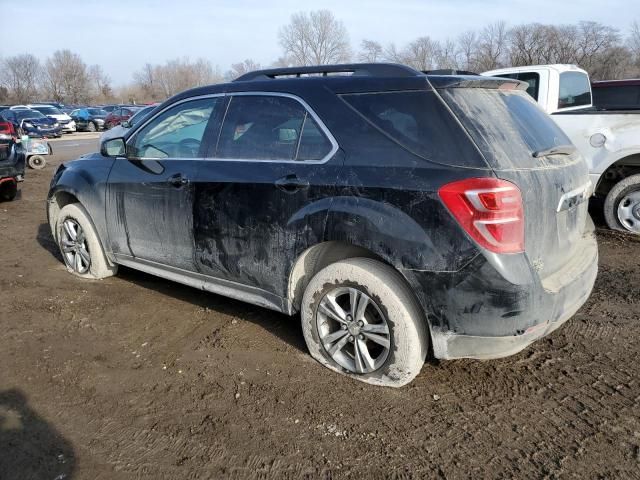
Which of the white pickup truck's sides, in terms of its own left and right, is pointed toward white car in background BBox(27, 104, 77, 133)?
front

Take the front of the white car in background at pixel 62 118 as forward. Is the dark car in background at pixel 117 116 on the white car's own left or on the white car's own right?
on the white car's own left

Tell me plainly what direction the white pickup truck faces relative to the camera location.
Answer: facing away from the viewer and to the left of the viewer

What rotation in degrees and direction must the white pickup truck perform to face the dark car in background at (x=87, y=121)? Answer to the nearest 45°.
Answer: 0° — it already faces it

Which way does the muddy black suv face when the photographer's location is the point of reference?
facing away from the viewer and to the left of the viewer

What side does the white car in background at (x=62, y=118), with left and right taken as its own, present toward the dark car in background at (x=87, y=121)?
left

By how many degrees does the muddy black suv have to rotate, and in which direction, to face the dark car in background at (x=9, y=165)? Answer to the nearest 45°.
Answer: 0° — it already faces it

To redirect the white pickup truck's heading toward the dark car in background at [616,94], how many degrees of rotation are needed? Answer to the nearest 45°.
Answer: approximately 45° to its right

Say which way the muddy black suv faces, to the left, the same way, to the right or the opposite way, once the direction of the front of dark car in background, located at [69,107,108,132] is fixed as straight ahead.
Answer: the opposite way
